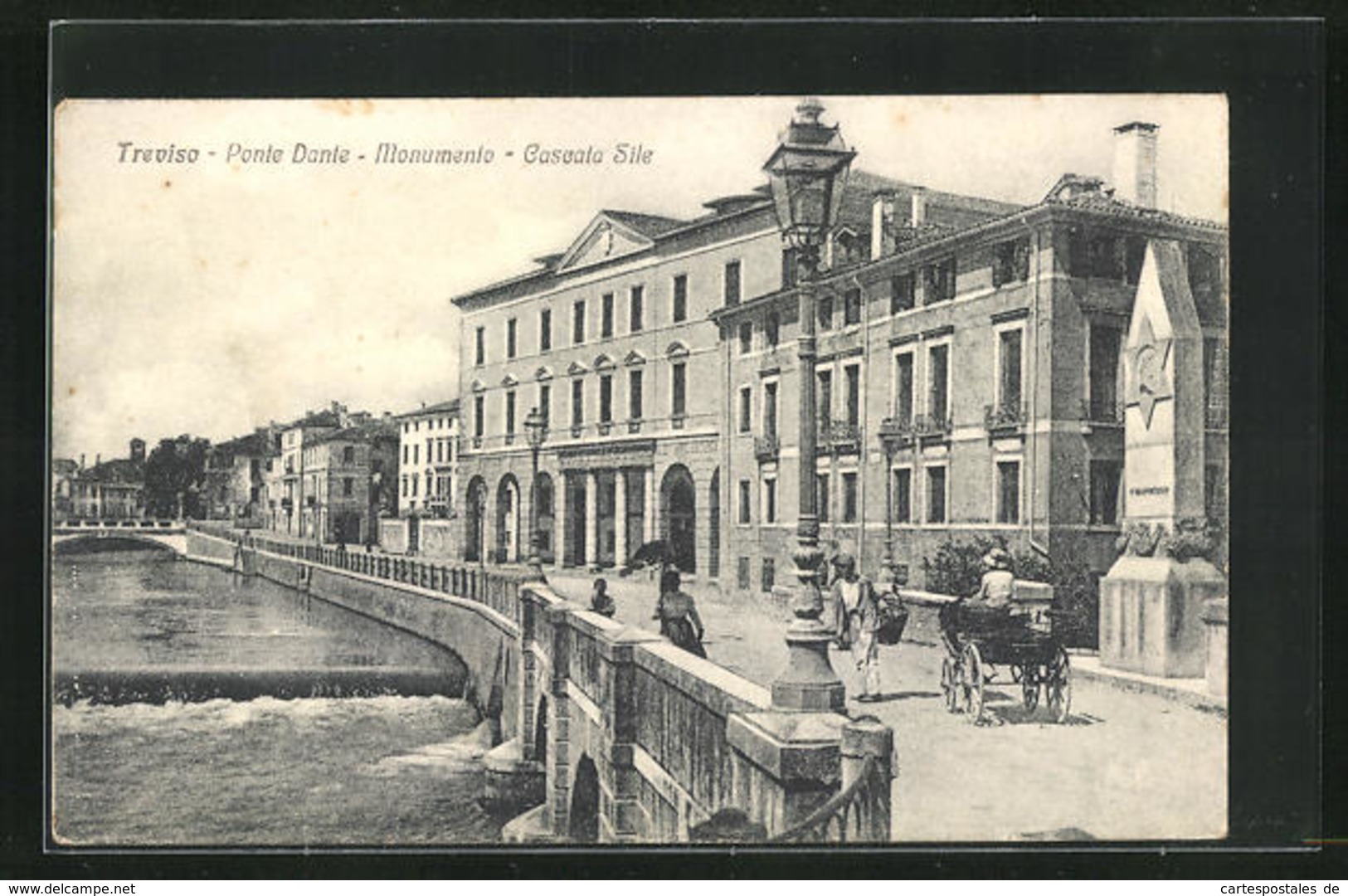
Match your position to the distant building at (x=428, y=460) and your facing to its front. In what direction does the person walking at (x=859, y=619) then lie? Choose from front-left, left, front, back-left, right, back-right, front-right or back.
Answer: left

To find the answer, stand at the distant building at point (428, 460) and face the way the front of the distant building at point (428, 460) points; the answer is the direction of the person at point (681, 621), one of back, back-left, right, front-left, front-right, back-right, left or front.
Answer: left

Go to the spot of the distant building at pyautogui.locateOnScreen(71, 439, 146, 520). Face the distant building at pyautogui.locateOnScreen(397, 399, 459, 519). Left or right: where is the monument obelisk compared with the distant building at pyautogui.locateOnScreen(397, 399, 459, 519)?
right

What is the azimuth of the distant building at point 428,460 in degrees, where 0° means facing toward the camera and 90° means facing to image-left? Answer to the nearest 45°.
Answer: approximately 45°
